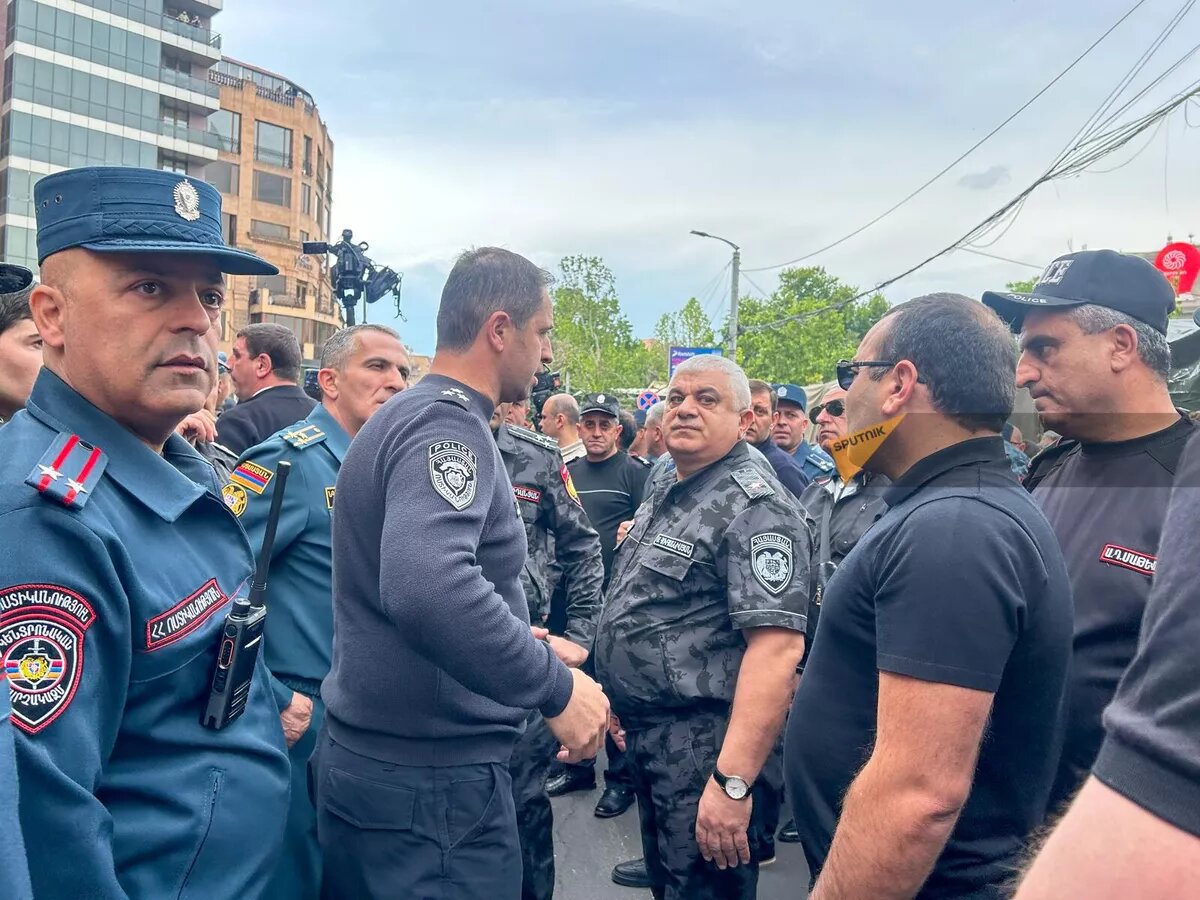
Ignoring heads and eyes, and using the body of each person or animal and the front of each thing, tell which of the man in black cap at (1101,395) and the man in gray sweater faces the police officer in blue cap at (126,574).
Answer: the man in black cap

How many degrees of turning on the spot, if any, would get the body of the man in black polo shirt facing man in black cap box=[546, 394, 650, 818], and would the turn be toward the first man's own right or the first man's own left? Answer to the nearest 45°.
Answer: approximately 45° to the first man's own right

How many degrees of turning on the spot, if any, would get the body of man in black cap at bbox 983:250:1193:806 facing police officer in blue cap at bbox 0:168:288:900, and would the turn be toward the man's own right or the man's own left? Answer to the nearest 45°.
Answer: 0° — they already face them

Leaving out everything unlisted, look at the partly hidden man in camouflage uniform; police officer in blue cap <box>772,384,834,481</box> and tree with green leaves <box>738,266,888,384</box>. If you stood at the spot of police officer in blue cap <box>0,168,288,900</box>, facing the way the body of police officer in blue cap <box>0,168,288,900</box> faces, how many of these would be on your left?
3

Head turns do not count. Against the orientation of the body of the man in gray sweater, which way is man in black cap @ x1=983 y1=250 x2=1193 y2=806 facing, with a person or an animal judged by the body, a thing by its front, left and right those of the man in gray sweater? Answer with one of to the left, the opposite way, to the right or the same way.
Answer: the opposite way

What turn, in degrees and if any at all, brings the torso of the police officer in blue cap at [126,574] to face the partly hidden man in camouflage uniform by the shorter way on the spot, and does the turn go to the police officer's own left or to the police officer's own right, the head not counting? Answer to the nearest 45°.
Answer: approximately 90° to the police officer's own left

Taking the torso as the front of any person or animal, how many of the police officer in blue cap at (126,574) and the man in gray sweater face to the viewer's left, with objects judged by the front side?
0

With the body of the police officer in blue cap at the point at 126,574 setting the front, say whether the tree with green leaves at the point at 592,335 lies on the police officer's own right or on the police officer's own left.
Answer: on the police officer's own left

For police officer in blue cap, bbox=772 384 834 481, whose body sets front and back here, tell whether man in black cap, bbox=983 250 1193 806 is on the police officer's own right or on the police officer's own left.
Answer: on the police officer's own left

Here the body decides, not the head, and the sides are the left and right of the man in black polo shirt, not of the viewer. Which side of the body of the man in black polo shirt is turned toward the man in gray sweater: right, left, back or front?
front

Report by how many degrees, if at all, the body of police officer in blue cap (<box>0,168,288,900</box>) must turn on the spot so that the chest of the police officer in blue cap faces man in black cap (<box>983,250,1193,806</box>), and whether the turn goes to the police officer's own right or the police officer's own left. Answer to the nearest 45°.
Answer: approximately 45° to the police officer's own left

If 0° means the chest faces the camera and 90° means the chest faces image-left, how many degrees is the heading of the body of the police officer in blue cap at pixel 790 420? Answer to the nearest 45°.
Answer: approximately 45°

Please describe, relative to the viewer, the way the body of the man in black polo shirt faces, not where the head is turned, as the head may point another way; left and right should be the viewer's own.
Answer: facing to the left of the viewer

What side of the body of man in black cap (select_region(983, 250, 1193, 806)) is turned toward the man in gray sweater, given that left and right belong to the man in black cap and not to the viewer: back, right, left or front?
front

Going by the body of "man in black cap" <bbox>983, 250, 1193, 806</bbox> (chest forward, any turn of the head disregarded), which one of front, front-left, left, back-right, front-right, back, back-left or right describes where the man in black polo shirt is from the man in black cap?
front-left
